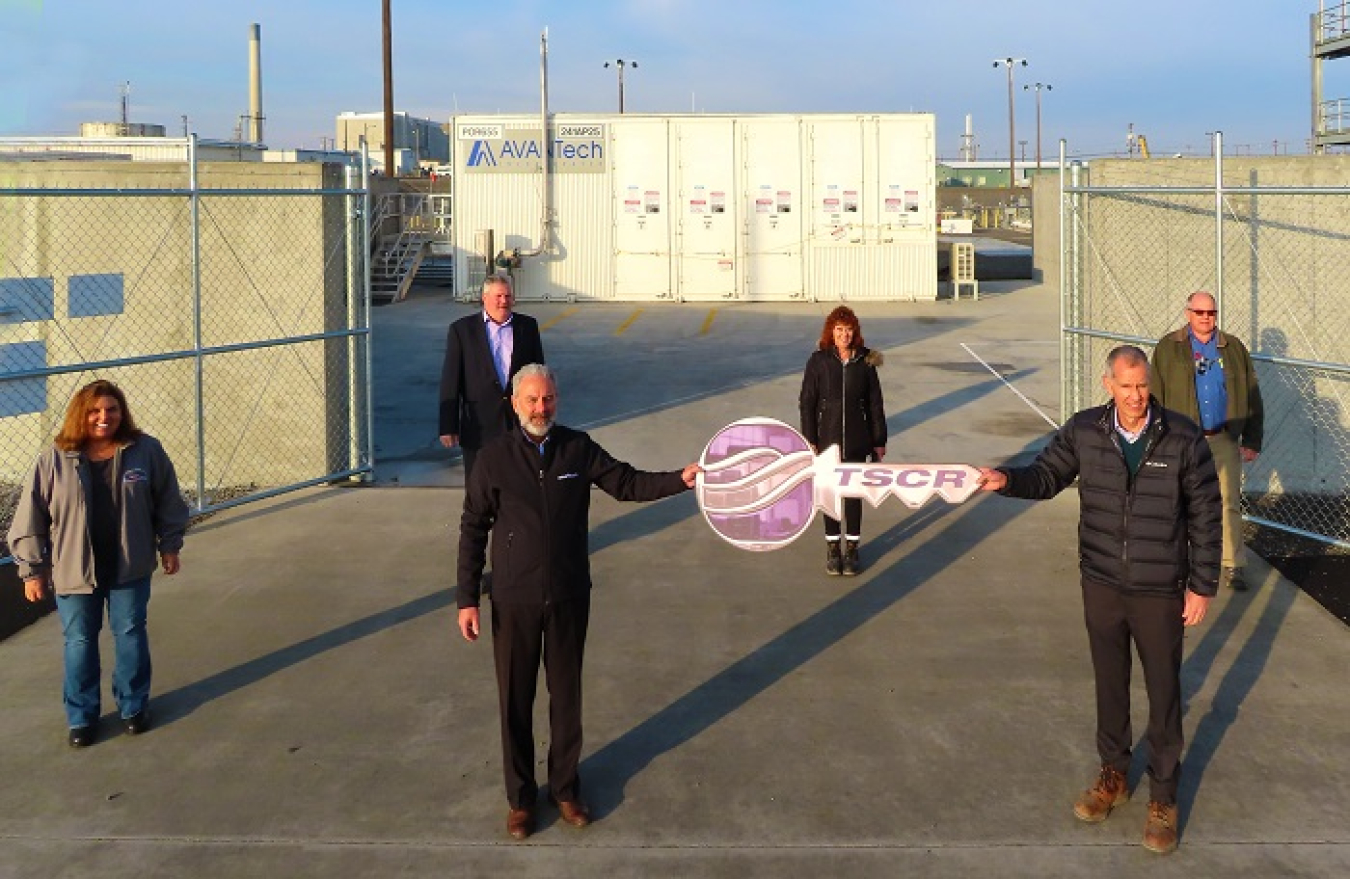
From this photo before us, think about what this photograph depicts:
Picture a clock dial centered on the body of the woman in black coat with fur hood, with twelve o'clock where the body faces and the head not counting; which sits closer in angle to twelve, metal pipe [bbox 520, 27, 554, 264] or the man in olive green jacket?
the man in olive green jacket

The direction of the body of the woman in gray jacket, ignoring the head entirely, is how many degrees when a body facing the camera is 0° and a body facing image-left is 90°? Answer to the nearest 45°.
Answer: approximately 0°
